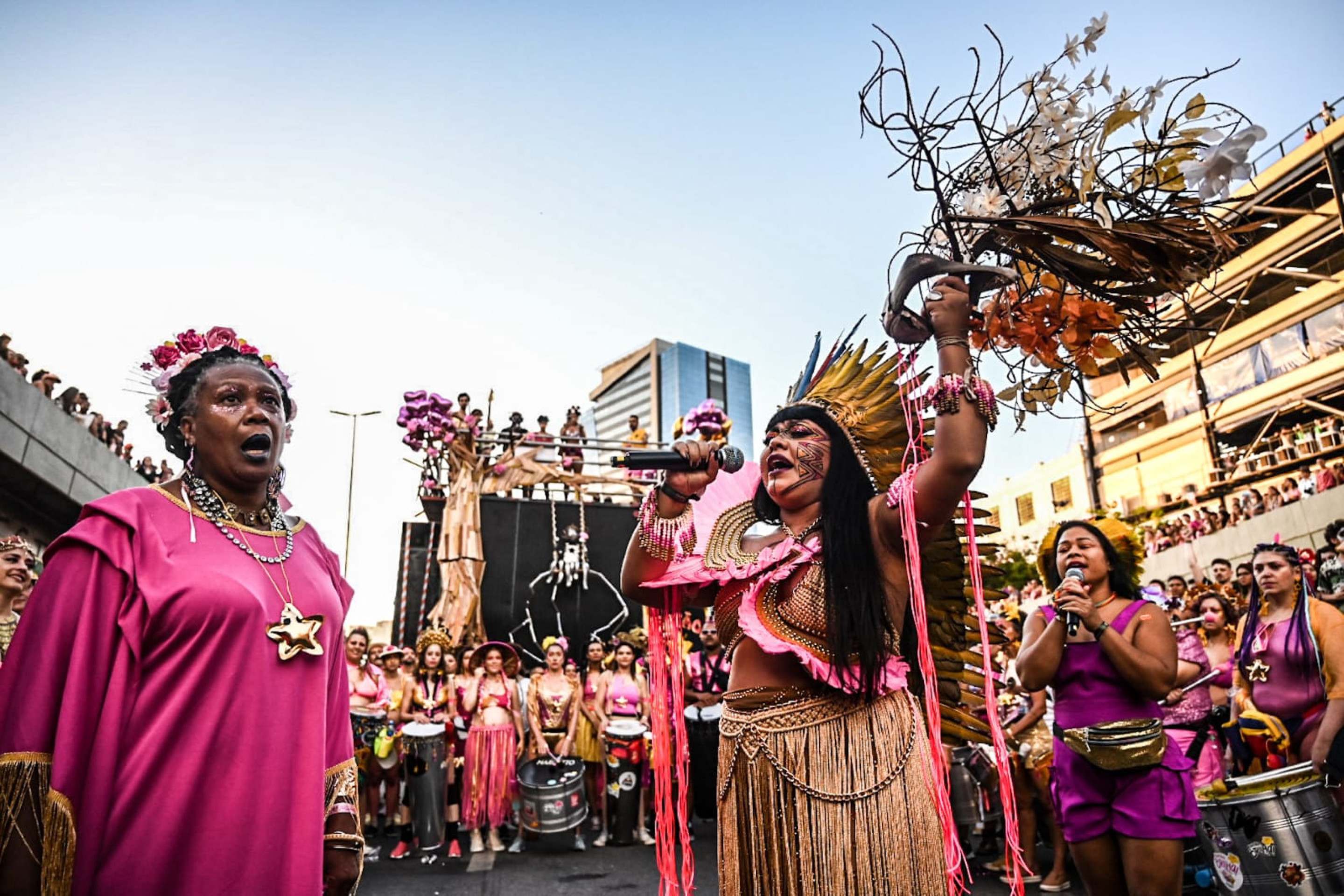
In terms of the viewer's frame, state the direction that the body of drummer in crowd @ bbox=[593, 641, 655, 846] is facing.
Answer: toward the camera

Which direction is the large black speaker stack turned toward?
toward the camera

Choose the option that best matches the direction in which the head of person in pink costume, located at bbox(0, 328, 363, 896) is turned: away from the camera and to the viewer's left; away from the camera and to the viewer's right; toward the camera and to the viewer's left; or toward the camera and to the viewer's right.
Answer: toward the camera and to the viewer's right

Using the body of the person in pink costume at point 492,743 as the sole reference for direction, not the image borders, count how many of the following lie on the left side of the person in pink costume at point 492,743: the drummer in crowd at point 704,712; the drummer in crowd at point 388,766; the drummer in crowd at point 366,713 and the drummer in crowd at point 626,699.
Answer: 2

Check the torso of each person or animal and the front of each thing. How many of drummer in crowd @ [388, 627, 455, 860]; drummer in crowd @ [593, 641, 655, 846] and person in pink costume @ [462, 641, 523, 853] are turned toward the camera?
3

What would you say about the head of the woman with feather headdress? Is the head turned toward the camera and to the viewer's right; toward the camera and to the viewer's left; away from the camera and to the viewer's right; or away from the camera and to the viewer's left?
toward the camera and to the viewer's left

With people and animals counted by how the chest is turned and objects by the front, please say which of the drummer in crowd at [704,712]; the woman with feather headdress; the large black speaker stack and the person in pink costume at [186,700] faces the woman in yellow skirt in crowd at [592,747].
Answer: the large black speaker stack

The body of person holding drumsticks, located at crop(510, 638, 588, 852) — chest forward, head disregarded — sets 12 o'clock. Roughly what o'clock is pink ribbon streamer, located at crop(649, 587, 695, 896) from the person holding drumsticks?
The pink ribbon streamer is roughly at 12 o'clock from the person holding drumsticks.

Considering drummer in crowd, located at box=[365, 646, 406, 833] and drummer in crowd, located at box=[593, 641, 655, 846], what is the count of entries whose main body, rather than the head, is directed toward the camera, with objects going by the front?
2

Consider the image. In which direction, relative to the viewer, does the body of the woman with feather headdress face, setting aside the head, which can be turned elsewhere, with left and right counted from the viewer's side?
facing the viewer and to the left of the viewer

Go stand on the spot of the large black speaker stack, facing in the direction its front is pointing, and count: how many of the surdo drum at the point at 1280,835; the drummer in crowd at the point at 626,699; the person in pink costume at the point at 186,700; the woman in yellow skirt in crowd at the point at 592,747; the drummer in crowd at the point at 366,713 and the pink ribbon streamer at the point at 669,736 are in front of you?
6
